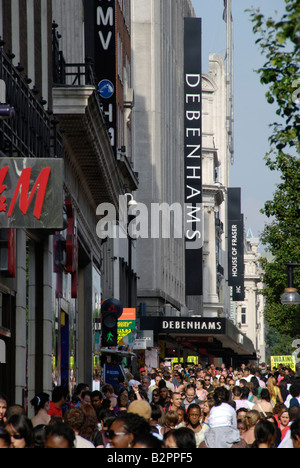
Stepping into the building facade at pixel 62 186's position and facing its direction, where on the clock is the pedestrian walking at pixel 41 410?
The pedestrian walking is roughly at 3 o'clock from the building facade.

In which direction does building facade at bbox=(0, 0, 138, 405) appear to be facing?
to the viewer's right
